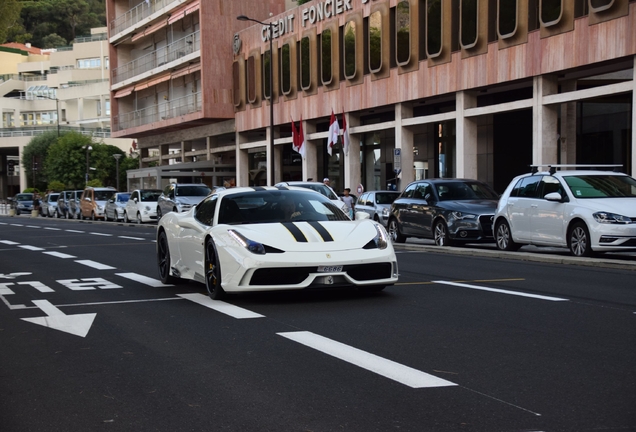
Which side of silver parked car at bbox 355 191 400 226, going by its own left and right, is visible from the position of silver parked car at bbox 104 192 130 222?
back

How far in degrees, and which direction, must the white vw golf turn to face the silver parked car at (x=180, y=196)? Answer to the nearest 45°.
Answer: approximately 180°

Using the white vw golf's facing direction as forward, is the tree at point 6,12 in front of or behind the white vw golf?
behind

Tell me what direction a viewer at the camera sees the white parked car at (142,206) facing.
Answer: facing the viewer and to the right of the viewer

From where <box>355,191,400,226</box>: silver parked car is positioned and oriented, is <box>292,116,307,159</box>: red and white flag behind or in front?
behind

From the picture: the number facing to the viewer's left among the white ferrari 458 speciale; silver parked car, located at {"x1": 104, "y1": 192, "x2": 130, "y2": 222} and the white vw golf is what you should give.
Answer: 0

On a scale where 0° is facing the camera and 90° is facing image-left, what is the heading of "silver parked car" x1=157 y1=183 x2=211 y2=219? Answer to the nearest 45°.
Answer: approximately 315°

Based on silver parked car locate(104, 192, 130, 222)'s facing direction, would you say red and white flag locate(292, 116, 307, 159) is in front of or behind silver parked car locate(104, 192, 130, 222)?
in front

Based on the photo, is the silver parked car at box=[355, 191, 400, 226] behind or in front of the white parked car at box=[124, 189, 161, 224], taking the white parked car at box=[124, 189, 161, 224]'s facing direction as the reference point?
in front

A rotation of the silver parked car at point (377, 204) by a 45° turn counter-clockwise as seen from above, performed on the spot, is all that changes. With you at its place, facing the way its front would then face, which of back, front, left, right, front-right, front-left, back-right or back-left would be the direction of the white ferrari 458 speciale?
right

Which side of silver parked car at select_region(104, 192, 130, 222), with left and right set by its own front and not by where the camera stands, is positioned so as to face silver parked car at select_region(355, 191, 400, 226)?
front
